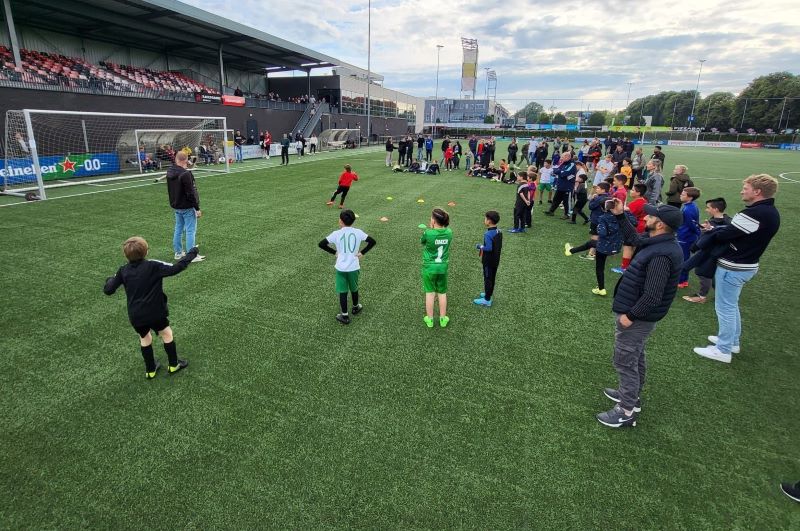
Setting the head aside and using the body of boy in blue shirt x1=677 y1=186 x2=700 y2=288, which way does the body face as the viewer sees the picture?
to the viewer's left

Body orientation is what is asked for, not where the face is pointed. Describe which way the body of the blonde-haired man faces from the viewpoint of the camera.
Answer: to the viewer's left

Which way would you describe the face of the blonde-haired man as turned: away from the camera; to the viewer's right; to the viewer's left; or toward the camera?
to the viewer's left

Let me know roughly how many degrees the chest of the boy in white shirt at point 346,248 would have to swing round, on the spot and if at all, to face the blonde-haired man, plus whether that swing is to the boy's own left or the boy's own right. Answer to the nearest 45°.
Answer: approximately 90° to the boy's own right

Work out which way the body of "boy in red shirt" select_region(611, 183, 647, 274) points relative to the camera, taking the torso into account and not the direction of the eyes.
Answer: to the viewer's left

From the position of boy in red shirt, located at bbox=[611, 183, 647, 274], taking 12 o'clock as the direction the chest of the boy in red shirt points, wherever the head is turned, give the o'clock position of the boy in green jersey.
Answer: The boy in green jersey is roughly at 10 o'clock from the boy in red shirt.

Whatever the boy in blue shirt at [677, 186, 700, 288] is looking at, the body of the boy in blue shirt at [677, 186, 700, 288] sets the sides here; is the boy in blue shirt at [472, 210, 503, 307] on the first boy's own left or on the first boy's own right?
on the first boy's own left

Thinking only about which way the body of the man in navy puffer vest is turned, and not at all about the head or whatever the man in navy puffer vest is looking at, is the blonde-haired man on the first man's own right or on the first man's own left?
on the first man's own right

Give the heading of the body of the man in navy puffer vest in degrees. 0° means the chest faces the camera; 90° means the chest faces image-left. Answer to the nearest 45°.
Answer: approximately 90°

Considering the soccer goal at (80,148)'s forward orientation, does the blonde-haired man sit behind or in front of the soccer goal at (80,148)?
in front

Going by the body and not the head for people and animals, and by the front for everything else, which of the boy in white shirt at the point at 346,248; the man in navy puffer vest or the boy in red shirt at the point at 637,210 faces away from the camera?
the boy in white shirt

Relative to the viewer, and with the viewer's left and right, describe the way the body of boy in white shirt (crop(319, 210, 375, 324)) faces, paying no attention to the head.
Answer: facing away from the viewer

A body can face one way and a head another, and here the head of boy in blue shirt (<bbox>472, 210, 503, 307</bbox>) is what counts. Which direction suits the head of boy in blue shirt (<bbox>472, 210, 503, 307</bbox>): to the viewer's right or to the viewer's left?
to the viewer's left
